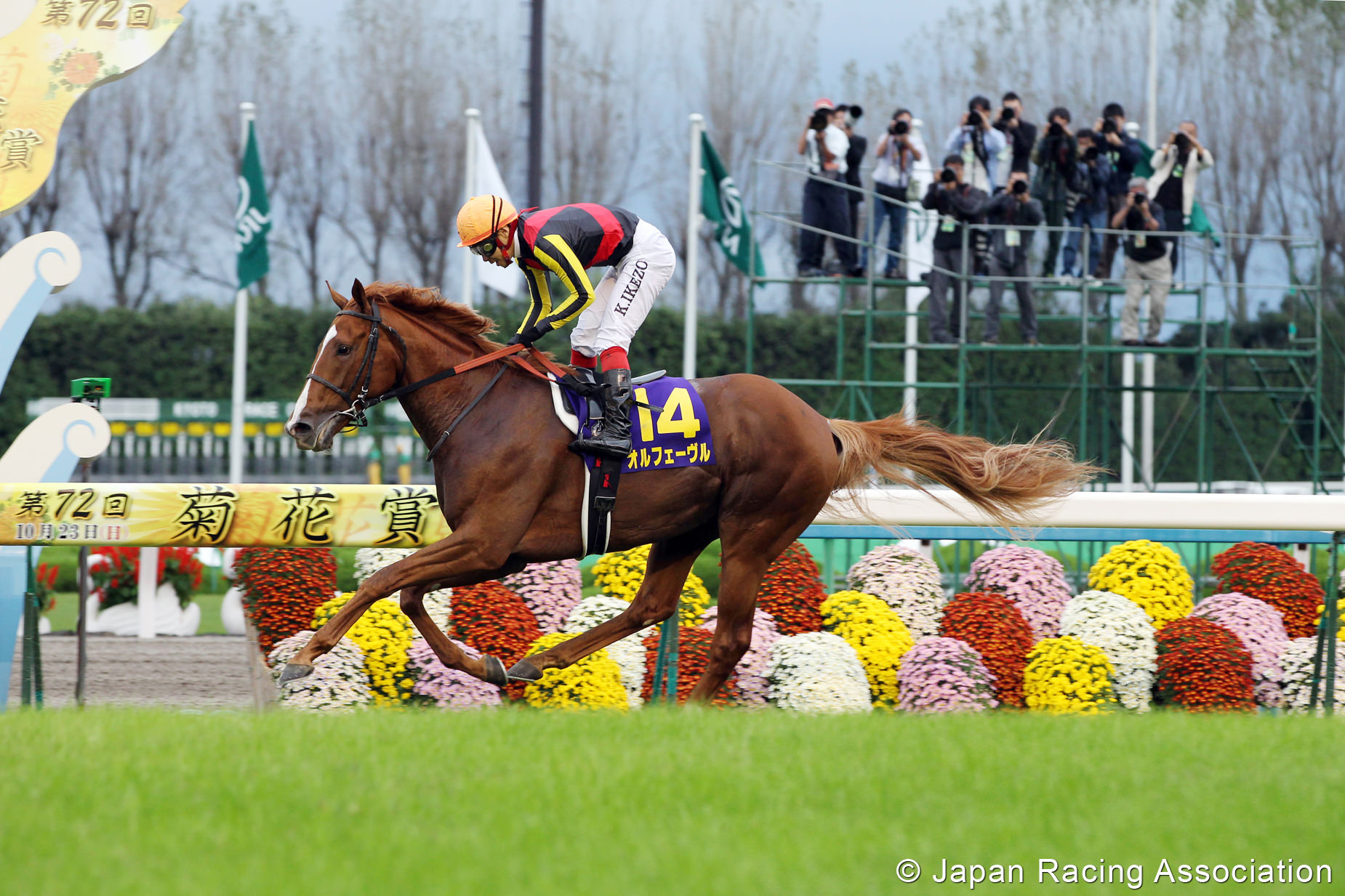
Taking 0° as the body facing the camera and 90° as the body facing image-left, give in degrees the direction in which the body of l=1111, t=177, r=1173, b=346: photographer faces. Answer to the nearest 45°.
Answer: approximately 0°

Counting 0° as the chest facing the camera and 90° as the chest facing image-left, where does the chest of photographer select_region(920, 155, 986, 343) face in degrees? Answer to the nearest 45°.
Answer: approximately 0°

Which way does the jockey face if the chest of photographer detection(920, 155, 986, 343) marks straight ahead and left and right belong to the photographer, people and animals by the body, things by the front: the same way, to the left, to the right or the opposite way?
to the right

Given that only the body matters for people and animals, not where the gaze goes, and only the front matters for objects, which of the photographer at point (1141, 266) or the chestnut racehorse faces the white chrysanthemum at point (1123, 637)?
the photographer

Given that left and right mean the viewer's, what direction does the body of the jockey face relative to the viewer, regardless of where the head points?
facing to the left of the viewer

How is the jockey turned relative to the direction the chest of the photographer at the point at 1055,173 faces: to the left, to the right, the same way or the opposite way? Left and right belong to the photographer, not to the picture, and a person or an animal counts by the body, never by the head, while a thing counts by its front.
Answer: to the right

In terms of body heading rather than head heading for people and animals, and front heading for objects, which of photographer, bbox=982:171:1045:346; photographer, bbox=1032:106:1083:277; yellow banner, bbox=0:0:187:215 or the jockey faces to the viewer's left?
the jockey
